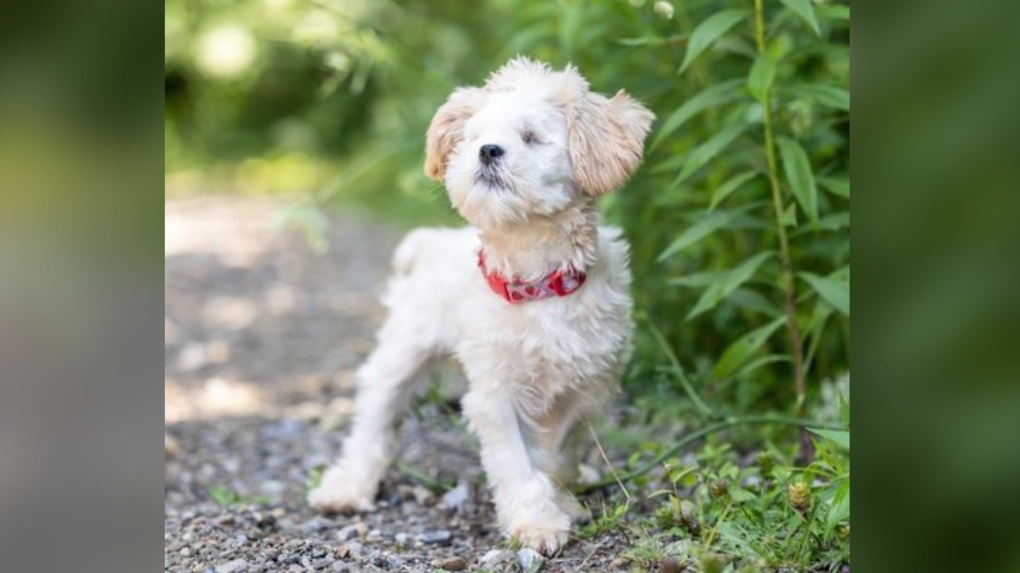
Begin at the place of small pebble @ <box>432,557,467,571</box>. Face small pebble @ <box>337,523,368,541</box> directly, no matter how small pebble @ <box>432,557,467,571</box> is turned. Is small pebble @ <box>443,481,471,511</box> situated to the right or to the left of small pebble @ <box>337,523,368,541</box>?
right

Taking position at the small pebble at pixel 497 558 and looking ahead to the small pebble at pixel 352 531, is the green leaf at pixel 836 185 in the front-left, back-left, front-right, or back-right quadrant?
back-right

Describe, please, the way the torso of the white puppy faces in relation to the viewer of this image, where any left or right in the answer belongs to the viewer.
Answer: facing the viewer and to the right of the viewer
